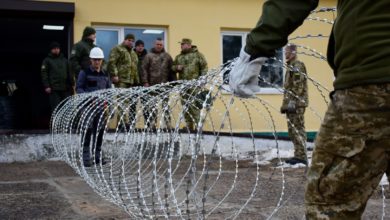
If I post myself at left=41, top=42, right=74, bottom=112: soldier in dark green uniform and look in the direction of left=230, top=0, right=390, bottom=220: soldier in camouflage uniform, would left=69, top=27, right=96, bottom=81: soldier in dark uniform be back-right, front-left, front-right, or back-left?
front-left

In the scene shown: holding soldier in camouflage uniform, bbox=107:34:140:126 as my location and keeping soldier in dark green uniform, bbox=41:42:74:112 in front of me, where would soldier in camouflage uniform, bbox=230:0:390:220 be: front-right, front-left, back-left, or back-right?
back-left

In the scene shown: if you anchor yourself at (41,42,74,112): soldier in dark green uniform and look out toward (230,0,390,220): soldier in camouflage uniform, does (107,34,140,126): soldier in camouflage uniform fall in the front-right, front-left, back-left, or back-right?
front-left

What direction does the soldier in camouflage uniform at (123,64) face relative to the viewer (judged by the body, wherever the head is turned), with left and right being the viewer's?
facing the viewer and to the right of the viewer

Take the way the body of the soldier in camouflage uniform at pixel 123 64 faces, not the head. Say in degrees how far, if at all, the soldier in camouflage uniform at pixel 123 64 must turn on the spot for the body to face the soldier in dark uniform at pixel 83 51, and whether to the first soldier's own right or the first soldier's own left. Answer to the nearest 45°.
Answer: approximately 135° to the first soldier's own right

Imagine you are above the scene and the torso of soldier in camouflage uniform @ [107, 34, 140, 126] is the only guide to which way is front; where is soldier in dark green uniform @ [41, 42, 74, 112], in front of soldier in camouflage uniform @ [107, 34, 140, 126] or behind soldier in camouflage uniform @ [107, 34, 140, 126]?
behind

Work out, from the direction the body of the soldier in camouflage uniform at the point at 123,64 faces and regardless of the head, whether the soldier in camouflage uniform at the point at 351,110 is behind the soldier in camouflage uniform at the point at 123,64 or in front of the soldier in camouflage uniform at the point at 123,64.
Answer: in front

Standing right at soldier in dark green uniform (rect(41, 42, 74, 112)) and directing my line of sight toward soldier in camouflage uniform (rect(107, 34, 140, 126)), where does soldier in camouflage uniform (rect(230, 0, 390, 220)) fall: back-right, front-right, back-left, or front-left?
front-right
